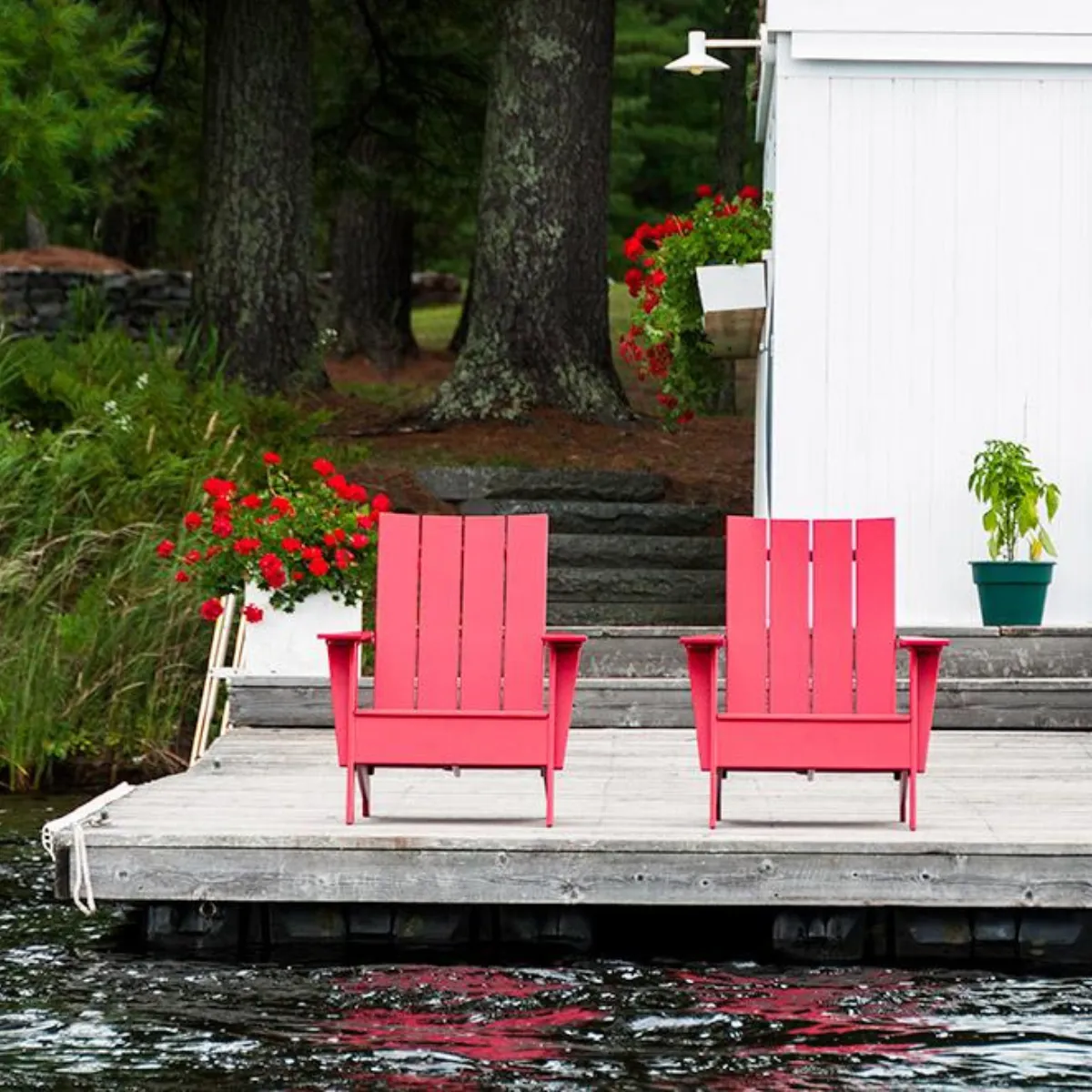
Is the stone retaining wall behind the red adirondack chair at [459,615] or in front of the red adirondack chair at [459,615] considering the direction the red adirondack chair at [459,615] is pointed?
behind

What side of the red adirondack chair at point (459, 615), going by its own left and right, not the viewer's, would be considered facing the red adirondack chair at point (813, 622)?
left

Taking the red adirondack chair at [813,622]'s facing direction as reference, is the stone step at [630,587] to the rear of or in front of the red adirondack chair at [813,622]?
to the rear

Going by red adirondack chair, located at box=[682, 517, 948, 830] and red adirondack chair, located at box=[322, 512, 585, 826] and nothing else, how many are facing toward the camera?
2

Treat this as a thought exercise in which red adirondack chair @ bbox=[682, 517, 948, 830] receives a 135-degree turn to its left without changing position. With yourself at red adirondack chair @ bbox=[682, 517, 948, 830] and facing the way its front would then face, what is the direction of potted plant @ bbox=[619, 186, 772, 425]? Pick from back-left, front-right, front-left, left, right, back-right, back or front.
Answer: front-left

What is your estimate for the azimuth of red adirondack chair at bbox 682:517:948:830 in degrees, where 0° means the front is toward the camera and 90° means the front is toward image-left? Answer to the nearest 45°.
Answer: approximately 0°

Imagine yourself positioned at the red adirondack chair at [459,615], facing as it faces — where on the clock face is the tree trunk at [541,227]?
The tree trunk is roughly at 6 o'clock from the red adirondack chair.

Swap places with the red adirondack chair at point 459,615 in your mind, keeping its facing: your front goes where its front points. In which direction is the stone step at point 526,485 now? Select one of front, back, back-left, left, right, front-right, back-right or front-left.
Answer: back

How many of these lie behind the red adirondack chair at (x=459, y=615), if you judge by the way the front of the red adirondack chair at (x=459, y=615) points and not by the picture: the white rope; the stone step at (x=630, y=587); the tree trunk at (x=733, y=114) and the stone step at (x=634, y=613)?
3

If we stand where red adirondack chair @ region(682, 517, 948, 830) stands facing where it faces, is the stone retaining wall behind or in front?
behind

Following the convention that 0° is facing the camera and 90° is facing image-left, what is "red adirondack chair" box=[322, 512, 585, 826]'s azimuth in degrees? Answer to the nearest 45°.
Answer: approximately 0°

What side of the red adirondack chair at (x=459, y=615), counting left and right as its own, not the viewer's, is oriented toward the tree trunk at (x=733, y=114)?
back

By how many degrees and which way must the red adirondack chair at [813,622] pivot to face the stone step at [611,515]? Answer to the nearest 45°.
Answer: approximately 180°
